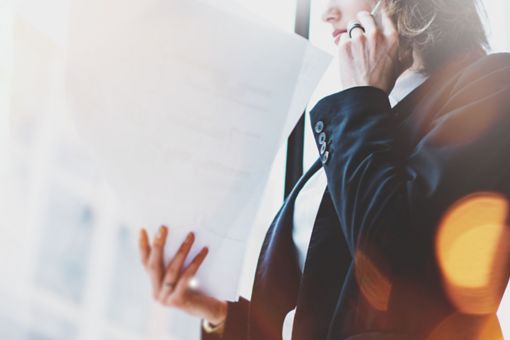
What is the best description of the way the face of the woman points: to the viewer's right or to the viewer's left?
to the viewer's left

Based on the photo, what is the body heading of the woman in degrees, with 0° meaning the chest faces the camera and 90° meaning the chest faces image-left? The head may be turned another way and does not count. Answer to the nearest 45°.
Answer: approximately 45°
